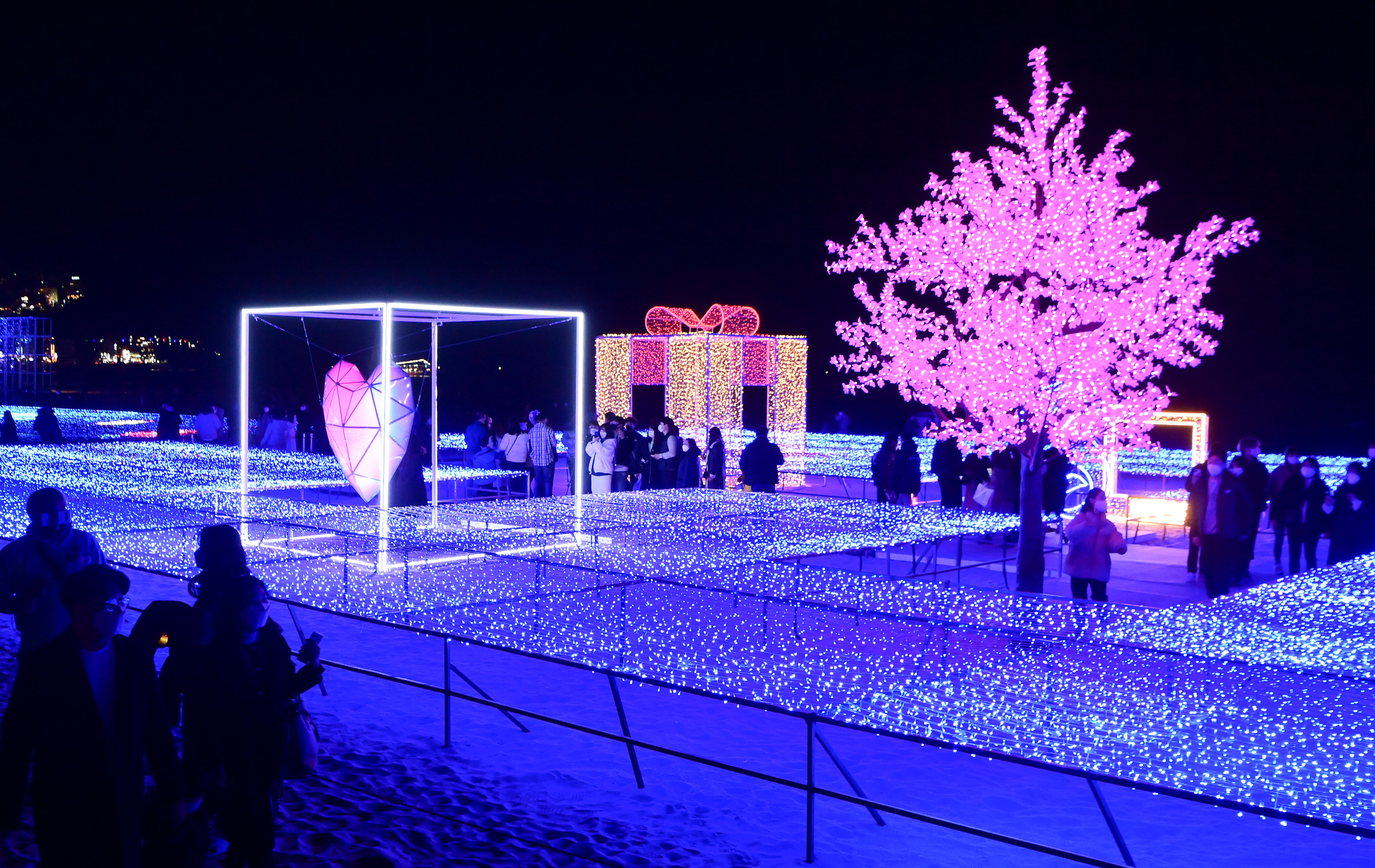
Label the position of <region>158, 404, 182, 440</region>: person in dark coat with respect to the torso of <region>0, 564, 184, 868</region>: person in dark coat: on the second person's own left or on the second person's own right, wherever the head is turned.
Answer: on the second person's own left

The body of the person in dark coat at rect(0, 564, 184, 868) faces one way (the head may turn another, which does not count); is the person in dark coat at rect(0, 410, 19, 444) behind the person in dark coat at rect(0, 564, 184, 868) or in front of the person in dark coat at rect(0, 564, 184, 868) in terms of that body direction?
behind

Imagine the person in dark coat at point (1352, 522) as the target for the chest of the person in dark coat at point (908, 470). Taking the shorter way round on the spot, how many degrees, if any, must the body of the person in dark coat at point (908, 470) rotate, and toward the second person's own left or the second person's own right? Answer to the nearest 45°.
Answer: approximately 135° to the second person's own right

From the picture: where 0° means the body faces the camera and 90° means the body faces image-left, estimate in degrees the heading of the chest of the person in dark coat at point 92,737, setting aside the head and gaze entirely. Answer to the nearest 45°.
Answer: approximately 315°

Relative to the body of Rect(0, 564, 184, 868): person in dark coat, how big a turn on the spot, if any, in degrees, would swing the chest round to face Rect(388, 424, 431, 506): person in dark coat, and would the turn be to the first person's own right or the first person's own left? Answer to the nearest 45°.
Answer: approximately 135° to the first person's own left

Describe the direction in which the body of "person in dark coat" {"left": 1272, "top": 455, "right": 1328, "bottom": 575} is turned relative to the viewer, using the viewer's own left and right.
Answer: facing the viewer

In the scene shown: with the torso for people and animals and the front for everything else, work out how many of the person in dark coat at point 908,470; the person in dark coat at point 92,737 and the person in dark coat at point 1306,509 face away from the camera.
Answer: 1

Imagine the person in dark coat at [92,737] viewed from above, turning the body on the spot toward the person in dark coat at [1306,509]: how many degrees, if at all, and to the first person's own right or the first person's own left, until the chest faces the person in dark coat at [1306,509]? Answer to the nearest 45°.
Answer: approximately 45° to the first person's own left

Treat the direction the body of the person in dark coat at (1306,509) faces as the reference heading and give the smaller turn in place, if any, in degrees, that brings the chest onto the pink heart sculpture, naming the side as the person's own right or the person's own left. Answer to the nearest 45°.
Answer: approximately 45° to the person's own right

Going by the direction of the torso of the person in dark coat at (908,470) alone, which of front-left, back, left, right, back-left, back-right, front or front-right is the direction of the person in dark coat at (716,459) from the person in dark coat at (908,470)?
left

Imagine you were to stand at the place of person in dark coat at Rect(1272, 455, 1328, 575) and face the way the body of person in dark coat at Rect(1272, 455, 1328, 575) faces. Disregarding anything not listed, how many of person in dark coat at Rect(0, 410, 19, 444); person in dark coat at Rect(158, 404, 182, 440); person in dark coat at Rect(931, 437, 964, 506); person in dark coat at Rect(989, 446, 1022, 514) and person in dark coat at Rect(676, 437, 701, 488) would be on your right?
5

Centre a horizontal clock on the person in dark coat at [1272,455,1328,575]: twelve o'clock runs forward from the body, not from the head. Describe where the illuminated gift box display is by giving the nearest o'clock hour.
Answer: The illuminated gift box display is roughly at 4 o'clock from the person in dark coat.

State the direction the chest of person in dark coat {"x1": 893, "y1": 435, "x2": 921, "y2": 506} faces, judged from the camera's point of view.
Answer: away from the camera
